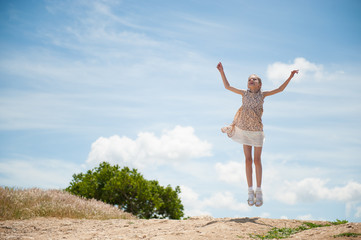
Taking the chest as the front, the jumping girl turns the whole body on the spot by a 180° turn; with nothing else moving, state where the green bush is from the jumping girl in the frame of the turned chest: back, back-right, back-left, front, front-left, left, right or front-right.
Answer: front-left

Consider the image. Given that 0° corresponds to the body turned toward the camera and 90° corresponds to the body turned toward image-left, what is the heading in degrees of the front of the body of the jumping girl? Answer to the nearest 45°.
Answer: approximately 0°
